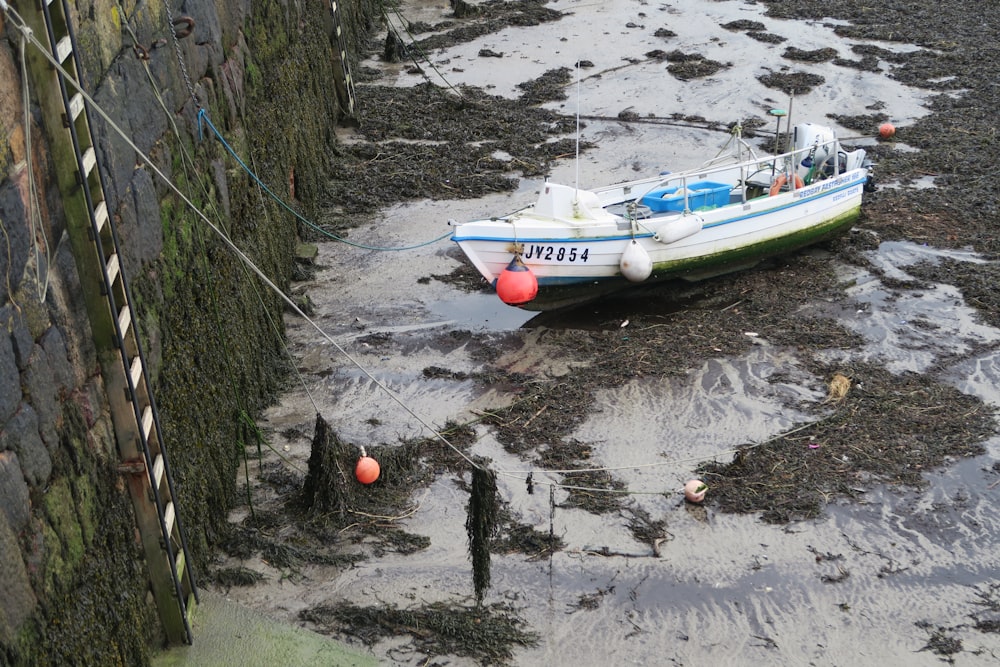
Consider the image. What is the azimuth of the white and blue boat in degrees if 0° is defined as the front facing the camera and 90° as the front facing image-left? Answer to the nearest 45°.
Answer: approximately 45°

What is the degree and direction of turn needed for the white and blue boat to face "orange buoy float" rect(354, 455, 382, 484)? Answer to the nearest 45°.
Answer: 0° — it already faces it

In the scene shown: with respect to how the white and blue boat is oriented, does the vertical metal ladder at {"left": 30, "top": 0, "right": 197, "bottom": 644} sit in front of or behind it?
in front

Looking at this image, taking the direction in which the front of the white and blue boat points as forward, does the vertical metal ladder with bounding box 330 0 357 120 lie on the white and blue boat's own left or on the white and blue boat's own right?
on the white and blue boat's own right
